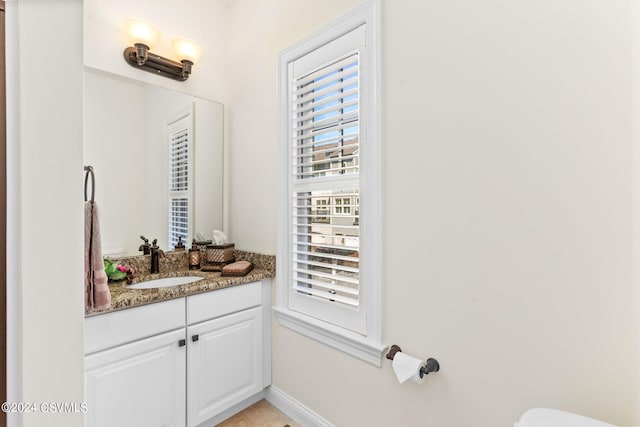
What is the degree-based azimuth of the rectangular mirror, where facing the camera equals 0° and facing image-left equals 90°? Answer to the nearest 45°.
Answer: approximately 315°

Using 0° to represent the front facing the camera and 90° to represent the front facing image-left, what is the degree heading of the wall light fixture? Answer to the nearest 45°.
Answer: approximately 315°

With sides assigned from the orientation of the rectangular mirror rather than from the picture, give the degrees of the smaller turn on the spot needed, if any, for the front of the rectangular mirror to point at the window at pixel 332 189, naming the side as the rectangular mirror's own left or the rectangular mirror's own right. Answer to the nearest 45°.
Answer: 0° — it already faces it

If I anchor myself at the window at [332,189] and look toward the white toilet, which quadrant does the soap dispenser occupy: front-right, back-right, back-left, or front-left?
back-right

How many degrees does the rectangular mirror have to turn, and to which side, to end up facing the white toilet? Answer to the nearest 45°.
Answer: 0° — it already faces it

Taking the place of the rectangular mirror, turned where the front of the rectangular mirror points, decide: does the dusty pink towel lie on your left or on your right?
on your right
